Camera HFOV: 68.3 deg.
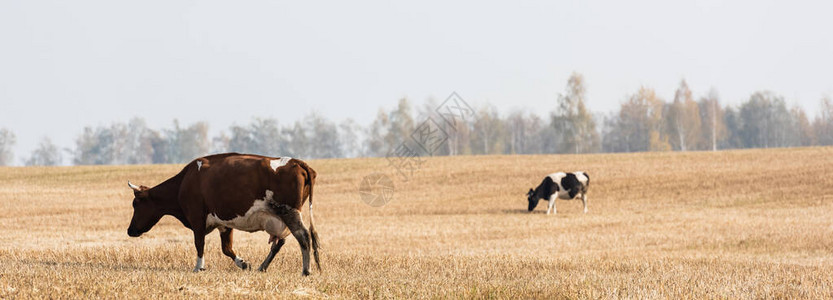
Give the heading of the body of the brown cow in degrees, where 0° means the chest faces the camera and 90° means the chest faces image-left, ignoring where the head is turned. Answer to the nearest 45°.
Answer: approximately 90°

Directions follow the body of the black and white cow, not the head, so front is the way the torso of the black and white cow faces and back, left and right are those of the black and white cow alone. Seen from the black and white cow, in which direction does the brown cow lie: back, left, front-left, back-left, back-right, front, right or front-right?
left

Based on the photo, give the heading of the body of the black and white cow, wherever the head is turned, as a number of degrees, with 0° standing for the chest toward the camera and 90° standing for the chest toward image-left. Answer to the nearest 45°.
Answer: approximately 90°

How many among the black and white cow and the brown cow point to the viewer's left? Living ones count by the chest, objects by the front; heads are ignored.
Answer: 2

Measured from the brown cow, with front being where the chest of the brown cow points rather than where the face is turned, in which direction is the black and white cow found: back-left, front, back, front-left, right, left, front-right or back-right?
back-right
